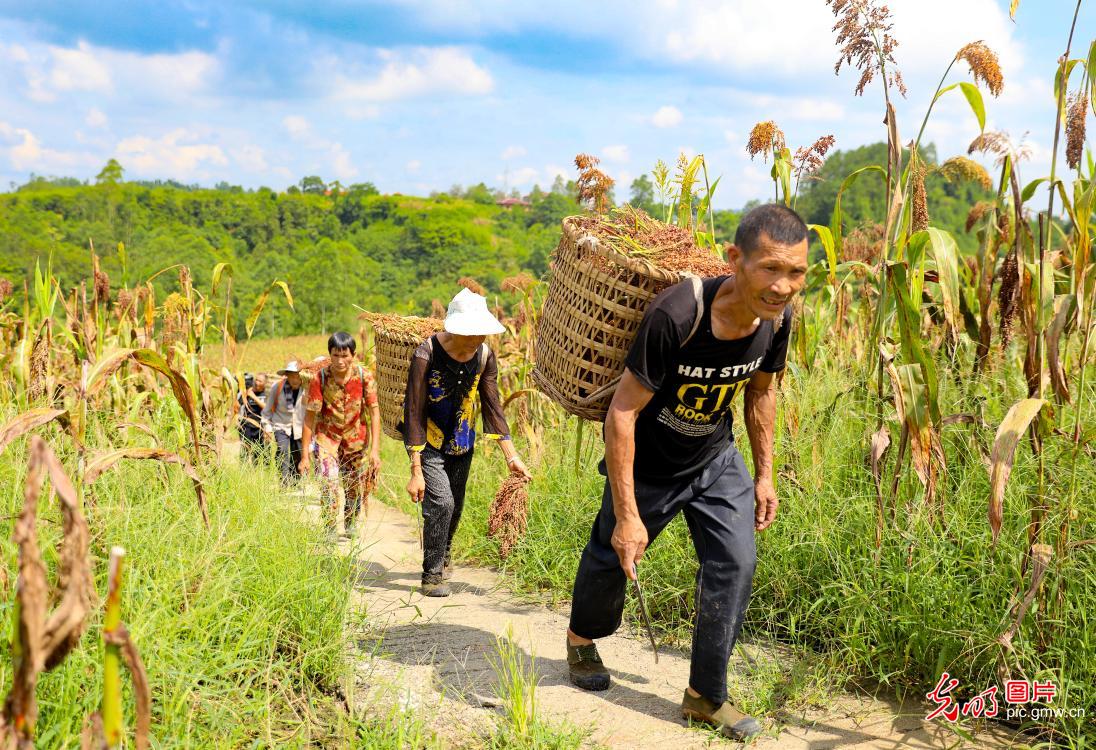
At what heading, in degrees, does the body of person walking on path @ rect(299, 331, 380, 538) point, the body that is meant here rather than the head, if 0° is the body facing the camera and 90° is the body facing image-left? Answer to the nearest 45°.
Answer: approximately 0°

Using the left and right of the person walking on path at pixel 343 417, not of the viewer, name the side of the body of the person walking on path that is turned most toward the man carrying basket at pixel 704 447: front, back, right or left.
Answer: front

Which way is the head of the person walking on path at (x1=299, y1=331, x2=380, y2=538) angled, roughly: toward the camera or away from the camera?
toward the camera

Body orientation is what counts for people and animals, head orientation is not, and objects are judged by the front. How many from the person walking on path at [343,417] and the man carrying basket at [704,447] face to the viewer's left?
0

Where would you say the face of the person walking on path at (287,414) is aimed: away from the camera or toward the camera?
toward the camera

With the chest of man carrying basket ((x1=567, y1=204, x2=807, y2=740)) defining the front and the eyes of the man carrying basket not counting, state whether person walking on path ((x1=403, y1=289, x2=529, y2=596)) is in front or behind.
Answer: behind

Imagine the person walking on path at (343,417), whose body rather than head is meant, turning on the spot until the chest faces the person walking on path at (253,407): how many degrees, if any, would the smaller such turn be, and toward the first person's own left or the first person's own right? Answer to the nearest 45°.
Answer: approximately 180°

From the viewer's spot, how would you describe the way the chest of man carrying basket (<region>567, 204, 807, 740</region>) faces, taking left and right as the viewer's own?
facing the viewer and to the right of the viewer

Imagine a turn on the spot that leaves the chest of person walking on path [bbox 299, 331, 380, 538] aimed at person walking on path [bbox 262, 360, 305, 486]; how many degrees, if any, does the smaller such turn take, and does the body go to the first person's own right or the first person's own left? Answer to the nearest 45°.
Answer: approximately 180°

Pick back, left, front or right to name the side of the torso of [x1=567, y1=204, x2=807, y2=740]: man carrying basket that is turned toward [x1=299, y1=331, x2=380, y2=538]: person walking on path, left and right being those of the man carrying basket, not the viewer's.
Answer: back
